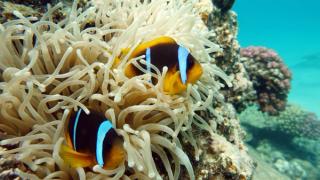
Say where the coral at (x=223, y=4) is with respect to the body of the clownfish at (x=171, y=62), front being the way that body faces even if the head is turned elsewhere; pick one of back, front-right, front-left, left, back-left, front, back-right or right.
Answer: left

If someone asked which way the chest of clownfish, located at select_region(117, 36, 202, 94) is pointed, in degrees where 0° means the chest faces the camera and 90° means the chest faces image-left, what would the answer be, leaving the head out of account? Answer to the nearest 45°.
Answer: approximately 270°

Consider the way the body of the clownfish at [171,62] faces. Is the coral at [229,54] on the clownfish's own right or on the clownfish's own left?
on the clownfish's own left
